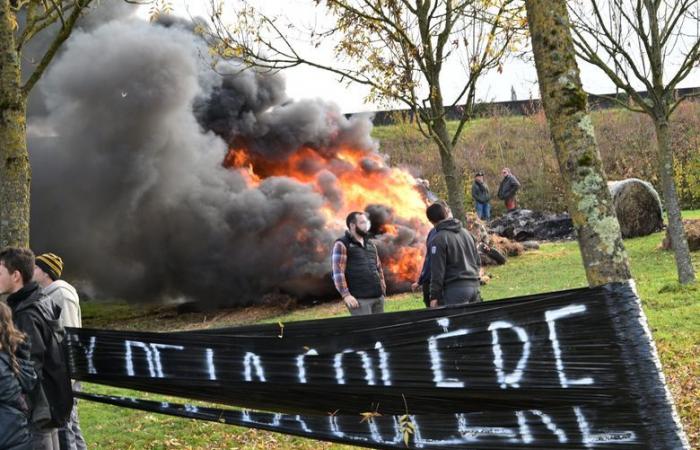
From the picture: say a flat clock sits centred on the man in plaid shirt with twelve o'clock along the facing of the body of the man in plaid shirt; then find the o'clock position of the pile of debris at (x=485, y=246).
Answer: The pile of debris is roughly at 8 o'clock from the man in plaid shirt.

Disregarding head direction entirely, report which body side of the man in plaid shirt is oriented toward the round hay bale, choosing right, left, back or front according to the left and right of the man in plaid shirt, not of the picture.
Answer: left

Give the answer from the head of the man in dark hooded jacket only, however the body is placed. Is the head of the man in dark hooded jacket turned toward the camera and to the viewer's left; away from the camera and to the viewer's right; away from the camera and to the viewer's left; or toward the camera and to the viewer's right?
away from the camera and to the viewer's left

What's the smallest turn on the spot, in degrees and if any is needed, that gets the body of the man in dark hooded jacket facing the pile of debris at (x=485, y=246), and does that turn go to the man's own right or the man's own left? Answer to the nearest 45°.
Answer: approximately 45° to the man's own right

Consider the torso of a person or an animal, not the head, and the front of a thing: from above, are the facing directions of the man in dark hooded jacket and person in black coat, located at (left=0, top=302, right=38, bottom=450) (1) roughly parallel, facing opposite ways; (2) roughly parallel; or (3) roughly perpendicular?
roughly perpendicular

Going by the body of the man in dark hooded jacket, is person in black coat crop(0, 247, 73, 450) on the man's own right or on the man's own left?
on the man's own left
